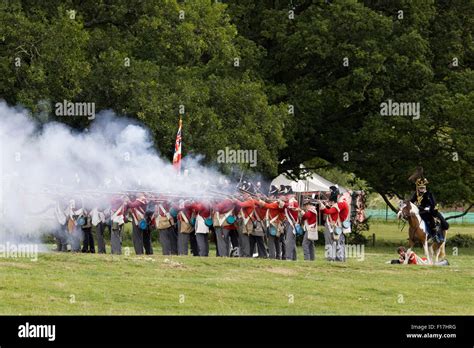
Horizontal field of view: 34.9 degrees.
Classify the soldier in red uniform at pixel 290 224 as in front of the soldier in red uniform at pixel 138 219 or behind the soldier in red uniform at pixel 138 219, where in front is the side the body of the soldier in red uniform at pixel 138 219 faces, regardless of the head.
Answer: behind

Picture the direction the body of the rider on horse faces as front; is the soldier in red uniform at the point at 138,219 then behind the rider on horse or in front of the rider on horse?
in front

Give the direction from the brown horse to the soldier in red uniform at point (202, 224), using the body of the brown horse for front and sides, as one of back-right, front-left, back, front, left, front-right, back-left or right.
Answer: front-right

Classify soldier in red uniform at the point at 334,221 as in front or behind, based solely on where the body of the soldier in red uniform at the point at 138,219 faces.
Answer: behind

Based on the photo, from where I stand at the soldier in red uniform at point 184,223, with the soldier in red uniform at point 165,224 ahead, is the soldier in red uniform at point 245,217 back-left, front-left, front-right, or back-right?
back-right

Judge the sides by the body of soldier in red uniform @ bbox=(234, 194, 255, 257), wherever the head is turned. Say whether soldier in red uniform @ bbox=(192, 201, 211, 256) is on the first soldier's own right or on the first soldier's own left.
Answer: on the first soldier's own left

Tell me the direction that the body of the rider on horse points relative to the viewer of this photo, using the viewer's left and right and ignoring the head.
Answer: facing the viewer and to the left of the viewer

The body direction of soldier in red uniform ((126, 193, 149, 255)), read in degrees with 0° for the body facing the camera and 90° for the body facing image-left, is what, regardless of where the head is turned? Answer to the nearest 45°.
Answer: approximately 90°

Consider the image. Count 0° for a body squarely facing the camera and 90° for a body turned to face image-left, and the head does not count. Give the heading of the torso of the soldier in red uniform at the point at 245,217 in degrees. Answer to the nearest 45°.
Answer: approximately 45°

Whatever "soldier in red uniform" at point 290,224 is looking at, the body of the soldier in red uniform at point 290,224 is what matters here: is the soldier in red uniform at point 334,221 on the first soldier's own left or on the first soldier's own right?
on the first soldier's own left
